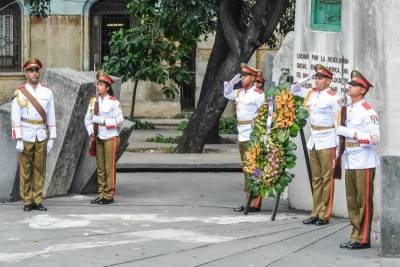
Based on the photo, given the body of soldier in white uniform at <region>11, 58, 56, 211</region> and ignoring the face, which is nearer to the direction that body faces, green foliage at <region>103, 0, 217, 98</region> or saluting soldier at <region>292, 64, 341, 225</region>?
the saluting soldier

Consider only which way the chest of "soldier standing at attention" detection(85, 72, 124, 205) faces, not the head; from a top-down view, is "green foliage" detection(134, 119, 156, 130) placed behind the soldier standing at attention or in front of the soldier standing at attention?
behind

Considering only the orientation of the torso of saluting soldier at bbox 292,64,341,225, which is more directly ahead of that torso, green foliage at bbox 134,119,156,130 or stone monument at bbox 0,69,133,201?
the stone monument

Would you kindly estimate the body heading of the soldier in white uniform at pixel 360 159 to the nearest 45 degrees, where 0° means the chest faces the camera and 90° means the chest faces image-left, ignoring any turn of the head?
approximately 45°

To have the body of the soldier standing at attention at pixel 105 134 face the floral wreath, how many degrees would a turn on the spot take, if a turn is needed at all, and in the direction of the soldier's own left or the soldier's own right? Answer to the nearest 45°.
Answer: approximately 90° to the soldier's own left

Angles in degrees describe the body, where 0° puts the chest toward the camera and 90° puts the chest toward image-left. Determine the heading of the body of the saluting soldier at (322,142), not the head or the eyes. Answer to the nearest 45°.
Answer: approximately 45°

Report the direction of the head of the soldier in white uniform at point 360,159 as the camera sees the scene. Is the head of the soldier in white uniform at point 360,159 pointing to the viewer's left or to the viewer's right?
to the viewer's left
